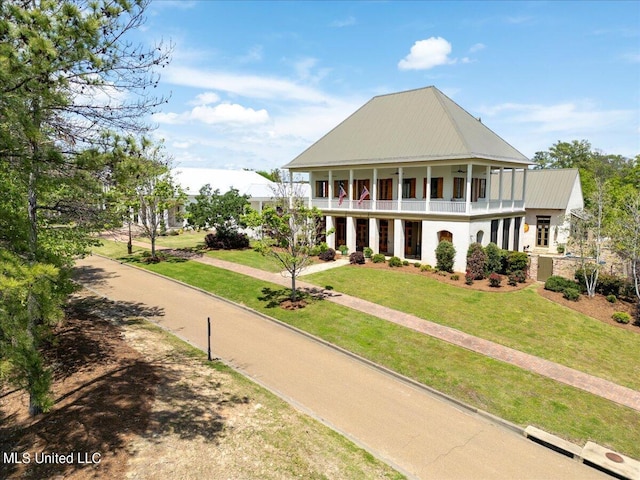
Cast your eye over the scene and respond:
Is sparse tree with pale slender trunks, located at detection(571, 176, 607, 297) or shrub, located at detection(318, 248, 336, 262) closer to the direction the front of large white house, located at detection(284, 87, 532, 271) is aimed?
the shrub

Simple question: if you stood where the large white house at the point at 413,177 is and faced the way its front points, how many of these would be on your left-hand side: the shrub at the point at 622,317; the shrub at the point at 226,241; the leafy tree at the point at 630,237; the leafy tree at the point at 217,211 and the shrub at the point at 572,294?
3

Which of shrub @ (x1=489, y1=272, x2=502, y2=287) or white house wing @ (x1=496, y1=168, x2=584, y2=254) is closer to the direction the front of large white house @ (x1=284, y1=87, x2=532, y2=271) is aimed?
the shrub

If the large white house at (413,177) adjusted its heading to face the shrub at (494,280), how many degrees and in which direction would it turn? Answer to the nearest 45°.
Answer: approximately 90° to its left

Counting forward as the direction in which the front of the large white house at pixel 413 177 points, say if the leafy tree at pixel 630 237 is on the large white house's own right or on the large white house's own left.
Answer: on the large white house's own left

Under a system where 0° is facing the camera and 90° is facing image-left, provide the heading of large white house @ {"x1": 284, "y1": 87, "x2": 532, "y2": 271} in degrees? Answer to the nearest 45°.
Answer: approximately 45°

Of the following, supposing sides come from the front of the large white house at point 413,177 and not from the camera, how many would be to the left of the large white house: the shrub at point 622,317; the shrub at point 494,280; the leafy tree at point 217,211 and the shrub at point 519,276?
3

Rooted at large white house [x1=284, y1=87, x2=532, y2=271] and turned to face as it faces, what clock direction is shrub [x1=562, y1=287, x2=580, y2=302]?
The shrub is roughly at 9 o'clock from the large white house.

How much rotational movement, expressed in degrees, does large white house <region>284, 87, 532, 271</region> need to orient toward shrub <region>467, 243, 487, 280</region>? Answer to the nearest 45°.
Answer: approximately 90° to its left

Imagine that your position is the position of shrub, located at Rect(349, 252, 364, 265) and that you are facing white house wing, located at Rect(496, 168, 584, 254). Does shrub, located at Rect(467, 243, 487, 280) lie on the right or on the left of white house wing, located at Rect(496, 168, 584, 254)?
right
